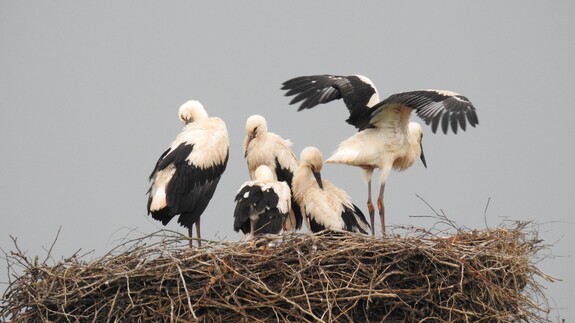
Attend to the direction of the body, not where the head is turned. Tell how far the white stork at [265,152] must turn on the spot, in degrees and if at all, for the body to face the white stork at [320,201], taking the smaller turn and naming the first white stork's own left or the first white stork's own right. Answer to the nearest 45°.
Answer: approximately 90° to the first white stork's own left

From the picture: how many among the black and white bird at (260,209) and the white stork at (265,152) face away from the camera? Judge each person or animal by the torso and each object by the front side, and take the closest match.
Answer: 1

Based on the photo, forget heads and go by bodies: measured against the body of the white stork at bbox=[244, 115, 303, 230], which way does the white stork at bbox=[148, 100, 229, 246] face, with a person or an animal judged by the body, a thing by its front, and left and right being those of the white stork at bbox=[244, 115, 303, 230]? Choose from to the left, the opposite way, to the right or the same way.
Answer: the opposite way

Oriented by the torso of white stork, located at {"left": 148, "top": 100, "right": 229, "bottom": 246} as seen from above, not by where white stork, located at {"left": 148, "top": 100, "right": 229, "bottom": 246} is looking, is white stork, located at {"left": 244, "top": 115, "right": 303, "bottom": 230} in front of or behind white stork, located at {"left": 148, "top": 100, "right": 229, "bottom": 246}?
in front

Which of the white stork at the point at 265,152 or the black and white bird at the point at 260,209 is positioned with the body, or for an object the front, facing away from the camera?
the black and white bird

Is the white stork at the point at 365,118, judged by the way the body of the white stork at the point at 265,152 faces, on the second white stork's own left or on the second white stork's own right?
on the second white stork's own left

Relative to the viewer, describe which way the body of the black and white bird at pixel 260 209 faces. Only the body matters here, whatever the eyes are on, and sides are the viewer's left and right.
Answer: facing away from the viewer

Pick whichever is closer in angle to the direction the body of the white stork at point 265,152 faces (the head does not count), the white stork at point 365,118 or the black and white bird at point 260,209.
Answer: the black and white bird

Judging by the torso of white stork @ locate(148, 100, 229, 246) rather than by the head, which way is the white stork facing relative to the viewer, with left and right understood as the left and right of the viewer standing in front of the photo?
facing away from the viewer and to the right of the viewer
